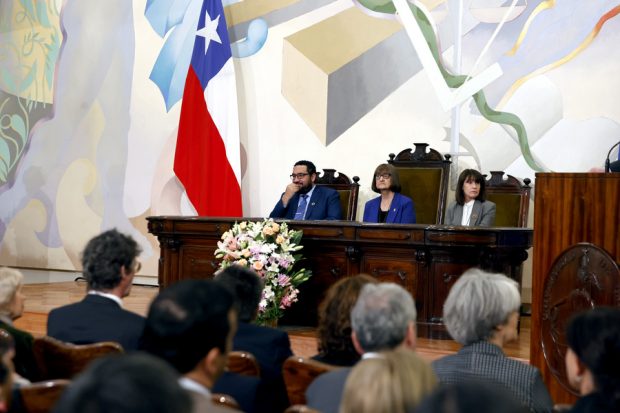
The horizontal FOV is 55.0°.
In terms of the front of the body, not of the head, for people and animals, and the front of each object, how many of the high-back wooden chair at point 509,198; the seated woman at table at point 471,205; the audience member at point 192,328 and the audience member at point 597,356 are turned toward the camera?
2

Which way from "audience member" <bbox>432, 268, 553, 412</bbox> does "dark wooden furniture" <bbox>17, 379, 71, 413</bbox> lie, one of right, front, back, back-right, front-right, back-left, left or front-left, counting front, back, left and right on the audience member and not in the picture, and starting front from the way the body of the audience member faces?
left

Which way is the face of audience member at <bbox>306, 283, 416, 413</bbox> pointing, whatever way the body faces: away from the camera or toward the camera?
away from the camera

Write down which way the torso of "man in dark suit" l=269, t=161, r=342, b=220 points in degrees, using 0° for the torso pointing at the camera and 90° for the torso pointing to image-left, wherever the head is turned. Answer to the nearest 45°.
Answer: approximately 45°

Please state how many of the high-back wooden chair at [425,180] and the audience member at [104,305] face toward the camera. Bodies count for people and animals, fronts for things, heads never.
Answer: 1

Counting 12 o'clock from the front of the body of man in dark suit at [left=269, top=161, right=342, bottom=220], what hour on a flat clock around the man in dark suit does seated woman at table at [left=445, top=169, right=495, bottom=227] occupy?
The seated woman at table is roughly at 8 o'clock from the man in dark suit.

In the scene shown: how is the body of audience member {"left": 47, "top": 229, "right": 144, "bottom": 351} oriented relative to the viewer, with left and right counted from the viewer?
facing away from the viewer and to the right of the viewer

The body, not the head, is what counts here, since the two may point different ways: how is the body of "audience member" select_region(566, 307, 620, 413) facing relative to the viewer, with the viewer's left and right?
facing away from the viewer and to the left of the viewer

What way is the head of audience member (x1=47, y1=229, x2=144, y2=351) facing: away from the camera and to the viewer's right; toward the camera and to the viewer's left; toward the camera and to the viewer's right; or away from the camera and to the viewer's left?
away from the camera and to the viewer's right

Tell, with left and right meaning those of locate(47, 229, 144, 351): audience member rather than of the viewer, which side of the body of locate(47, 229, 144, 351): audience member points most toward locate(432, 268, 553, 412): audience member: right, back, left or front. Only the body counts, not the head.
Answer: right

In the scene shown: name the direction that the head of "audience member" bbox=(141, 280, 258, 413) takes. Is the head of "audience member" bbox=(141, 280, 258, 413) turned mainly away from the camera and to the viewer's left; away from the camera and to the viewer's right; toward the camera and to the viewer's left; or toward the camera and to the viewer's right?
away from the camera and to the viewer's right

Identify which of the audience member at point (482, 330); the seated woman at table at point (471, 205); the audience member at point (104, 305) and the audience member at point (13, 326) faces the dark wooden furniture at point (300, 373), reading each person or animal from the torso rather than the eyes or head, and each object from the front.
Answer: the seated woman at table

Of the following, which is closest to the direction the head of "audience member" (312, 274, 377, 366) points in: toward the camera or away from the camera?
away from the camera

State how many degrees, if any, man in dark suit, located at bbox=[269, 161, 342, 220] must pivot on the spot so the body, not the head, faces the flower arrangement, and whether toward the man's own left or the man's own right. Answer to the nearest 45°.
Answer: approximately 45° to the man's own left
